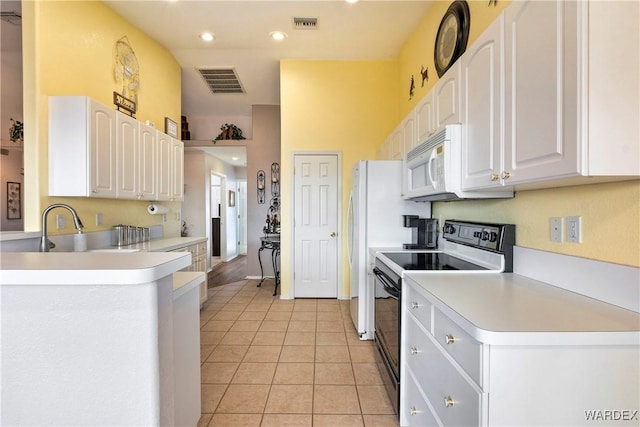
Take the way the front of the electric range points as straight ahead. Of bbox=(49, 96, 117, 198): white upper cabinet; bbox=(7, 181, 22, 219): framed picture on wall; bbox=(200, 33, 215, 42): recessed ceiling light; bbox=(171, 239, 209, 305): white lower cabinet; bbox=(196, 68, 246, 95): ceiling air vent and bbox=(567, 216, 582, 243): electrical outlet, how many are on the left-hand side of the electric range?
1

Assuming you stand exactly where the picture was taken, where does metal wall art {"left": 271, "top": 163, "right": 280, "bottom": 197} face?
facing the viewer

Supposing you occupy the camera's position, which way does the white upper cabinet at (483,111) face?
facing the viewer and to the left of the viewer

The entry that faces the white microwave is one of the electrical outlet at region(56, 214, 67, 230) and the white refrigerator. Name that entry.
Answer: the electrical outlet

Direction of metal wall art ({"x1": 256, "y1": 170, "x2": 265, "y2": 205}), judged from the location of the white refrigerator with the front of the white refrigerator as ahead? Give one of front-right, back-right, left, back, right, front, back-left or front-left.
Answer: front-right

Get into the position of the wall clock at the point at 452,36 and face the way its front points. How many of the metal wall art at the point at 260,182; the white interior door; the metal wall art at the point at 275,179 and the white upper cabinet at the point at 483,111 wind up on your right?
3

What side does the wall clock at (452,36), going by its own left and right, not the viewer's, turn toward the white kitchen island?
front

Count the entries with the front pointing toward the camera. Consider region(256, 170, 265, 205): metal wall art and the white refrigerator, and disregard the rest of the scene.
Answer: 1

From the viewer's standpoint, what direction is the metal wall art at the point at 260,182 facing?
toward the camera

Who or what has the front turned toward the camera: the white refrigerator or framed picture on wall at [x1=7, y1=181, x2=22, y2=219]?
the framed picture on wall

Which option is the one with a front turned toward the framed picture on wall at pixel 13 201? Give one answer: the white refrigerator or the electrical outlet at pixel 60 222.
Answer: the white refrigerator

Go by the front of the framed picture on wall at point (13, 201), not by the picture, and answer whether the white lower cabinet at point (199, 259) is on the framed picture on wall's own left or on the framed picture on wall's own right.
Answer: on the framed picture on wall's own left

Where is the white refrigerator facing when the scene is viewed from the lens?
facing to the left of the viewer

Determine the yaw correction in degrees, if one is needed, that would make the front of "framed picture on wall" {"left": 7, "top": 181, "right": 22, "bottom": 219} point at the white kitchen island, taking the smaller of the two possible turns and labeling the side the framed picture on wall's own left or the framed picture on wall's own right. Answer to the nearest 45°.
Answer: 0° — it already faces it

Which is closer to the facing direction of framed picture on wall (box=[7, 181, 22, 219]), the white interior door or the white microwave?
the white microwave
